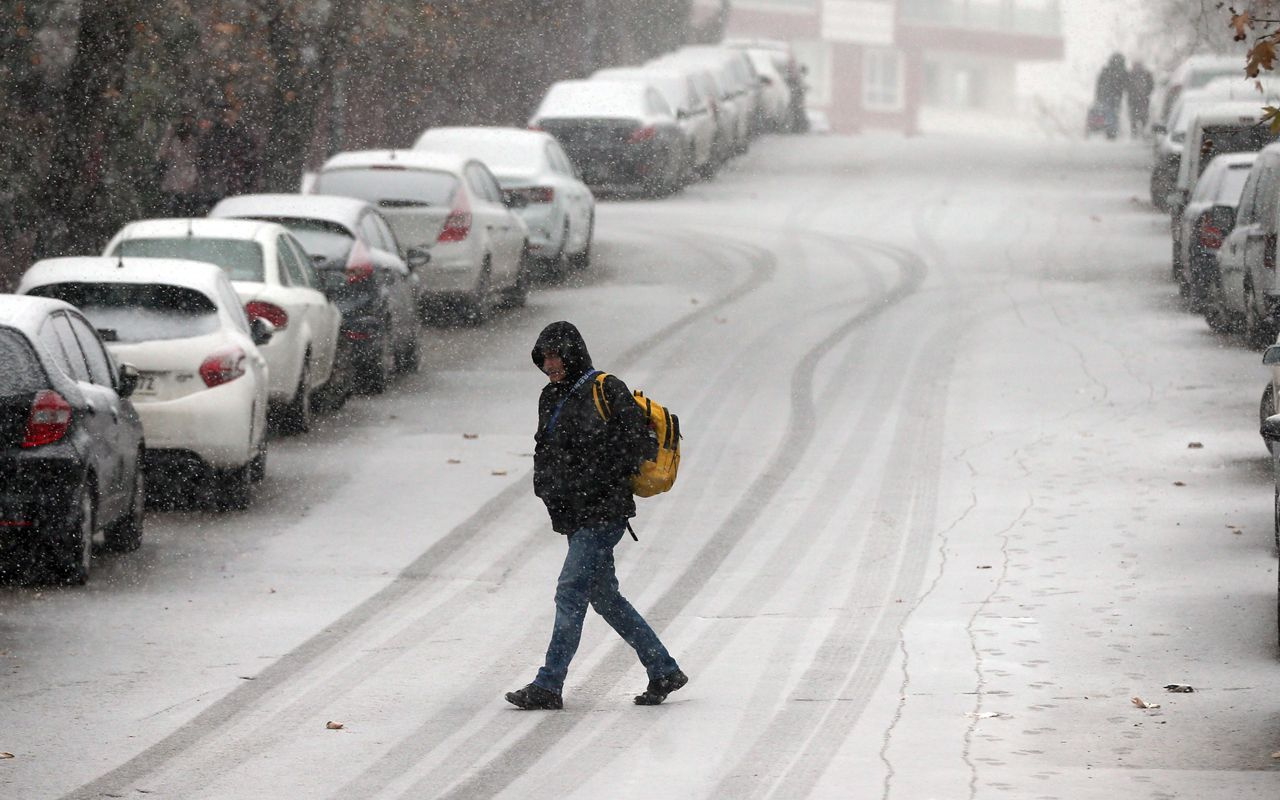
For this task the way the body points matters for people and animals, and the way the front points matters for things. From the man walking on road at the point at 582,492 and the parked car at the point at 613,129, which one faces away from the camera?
the parked car

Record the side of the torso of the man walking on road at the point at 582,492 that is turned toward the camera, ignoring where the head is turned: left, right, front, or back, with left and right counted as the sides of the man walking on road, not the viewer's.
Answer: left

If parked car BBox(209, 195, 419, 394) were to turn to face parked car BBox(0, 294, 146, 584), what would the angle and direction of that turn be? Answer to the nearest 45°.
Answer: approximately 135° to its right

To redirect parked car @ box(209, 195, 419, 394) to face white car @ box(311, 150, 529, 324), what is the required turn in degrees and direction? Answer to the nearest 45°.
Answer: approximately 45° to its left

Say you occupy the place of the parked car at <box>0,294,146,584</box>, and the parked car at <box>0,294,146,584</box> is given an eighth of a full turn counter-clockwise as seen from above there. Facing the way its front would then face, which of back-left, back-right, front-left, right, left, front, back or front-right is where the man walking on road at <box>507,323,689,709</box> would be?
back-right

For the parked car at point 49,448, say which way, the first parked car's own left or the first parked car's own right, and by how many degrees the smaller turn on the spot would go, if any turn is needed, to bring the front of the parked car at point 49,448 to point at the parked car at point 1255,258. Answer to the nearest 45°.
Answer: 0° — it already faces it

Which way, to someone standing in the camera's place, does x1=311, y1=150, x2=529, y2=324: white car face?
facing away from the viewer and to the right of the viewer

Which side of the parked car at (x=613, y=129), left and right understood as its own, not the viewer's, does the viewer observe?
back

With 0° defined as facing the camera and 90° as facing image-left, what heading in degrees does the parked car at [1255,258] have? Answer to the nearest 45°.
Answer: approximately 135°

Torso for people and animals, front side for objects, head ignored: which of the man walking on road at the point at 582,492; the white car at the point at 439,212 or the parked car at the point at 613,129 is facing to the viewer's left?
the man walking on road
